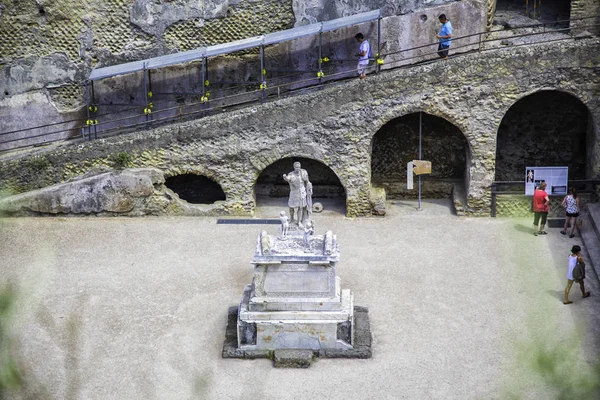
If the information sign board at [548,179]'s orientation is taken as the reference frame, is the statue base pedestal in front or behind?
in front

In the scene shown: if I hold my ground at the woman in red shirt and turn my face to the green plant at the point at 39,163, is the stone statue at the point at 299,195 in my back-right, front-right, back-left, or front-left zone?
front-left

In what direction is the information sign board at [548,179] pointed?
toward the camera

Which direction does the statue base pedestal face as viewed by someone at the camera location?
facing the viewer

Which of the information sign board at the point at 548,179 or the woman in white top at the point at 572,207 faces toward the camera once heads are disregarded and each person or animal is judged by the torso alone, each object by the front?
the information sign board

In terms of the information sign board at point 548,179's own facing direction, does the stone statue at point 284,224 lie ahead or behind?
ahead

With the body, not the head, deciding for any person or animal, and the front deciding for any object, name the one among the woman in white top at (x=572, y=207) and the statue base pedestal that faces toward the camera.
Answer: the statue base pedestal
